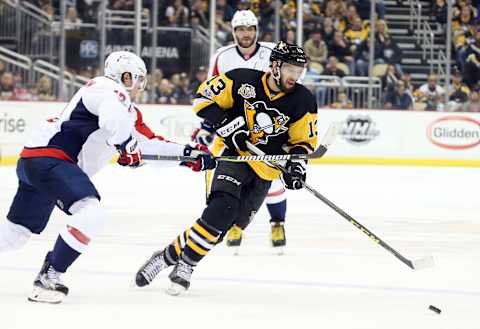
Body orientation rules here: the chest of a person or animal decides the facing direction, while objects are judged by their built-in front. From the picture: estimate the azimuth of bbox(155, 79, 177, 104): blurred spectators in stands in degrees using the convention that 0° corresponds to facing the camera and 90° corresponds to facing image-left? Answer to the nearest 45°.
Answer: approximately 0°

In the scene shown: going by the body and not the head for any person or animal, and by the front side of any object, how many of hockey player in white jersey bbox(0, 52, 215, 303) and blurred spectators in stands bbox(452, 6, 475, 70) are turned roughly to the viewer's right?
1

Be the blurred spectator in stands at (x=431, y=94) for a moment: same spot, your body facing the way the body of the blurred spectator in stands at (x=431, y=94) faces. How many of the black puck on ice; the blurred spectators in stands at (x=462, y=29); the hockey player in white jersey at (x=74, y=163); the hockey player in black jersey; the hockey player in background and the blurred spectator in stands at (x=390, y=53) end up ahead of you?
4

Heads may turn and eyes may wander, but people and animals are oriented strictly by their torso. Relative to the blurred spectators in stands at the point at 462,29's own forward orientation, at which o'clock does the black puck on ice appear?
The black puck on ice is roughly at 12 o'clock from the blurred spectators in stands.

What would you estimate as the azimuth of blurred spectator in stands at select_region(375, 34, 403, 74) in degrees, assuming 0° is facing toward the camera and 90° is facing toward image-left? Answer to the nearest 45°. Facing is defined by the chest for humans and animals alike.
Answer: approximately 45°

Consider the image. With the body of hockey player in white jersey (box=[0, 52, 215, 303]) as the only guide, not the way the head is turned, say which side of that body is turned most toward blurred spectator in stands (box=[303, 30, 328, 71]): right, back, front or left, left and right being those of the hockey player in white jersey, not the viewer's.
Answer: left

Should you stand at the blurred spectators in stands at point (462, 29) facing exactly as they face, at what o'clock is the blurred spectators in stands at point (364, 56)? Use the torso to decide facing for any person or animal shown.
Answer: the blurred spectators in stands at point (364, 56) is roughly at 2 o'clock from the blurred spectators in stands at point (462, 29).

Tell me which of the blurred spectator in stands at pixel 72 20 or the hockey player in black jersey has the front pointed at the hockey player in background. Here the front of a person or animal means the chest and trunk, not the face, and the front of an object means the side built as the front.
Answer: the blurred spectator in stands

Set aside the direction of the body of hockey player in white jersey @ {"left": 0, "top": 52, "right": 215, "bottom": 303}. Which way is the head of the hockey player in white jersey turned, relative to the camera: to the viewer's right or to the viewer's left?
to the viewer's right

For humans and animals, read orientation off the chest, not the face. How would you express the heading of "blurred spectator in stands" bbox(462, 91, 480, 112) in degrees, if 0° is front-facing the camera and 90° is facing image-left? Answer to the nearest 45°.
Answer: approximately 0°

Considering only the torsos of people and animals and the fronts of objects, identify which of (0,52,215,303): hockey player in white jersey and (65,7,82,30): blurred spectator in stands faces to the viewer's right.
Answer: the hockey player in white jersey
